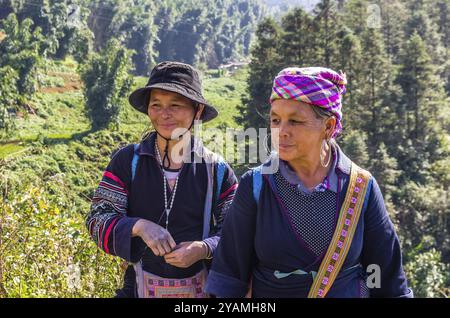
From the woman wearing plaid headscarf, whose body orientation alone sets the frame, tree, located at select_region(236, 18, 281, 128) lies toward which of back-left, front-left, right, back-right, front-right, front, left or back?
back

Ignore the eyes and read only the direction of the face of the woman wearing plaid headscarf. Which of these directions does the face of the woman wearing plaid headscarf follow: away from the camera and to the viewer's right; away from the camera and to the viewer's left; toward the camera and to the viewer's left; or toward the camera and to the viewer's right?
toward the camera and to the viewer's left

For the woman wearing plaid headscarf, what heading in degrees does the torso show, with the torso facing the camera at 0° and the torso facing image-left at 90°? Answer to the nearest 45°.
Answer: approximately 0°

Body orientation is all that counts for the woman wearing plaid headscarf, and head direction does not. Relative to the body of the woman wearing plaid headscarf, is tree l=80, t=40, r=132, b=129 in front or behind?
behind
